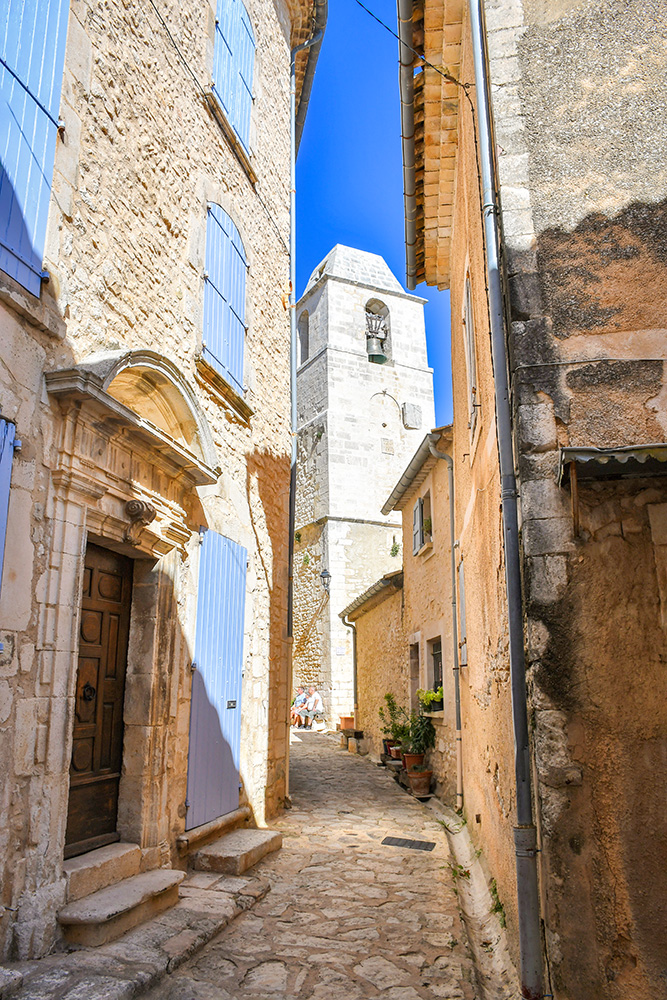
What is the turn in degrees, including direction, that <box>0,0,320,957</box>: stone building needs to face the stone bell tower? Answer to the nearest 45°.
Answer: approximately 135° to its left

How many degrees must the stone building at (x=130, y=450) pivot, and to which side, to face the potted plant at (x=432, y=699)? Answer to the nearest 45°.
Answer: approximately 90° to its left

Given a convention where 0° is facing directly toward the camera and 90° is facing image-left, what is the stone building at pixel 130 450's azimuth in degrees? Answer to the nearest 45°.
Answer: approximately 315°

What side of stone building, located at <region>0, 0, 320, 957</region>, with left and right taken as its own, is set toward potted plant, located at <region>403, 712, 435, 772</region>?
left

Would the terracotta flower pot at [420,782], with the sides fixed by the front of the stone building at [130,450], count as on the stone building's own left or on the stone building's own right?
on the stone building's own left

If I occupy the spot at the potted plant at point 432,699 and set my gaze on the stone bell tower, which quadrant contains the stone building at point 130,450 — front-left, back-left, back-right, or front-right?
back-left

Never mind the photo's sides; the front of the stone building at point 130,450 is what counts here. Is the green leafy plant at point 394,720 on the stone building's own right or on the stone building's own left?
on the stone building's own left

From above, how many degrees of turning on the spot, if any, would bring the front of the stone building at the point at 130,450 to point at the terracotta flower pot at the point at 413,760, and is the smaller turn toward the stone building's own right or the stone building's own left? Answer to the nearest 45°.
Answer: approximately 90° to the stone building's own left

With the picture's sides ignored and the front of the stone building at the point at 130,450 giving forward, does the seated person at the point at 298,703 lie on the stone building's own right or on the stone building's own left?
on the stone building's own left
